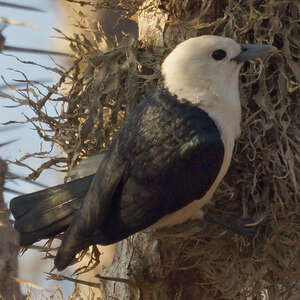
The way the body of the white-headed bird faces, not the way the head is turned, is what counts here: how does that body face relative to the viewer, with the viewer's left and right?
facing to the right of the viewer
